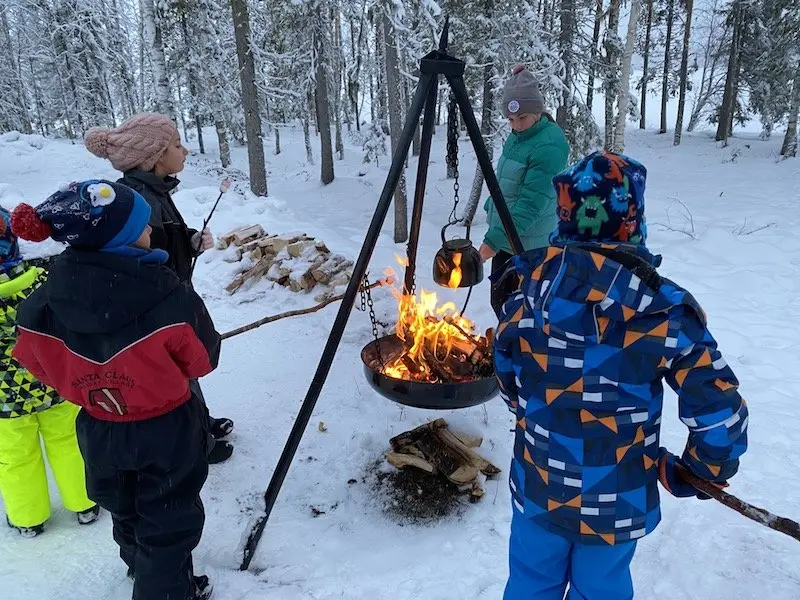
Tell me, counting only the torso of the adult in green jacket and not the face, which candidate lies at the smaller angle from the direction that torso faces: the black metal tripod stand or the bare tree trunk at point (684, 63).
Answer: the black metal tripod stand

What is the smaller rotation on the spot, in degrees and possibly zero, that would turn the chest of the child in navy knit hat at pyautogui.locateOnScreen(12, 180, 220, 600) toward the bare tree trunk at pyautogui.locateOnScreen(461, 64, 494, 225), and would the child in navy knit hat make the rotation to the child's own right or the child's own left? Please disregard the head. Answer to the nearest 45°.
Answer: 0° — they already face it

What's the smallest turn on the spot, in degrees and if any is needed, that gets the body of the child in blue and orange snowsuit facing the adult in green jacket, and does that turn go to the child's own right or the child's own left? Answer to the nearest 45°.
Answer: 0° — they already face them

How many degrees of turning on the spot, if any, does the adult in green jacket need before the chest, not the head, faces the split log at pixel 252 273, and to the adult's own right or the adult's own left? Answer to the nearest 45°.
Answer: approximately 90° to the adult's own right

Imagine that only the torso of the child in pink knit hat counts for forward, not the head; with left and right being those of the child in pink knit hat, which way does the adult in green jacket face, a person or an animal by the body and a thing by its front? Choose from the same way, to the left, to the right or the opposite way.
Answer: the opposite way

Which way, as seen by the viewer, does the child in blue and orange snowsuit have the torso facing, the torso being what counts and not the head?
away from the camera

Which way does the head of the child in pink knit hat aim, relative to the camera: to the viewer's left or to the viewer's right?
to the viewer's right

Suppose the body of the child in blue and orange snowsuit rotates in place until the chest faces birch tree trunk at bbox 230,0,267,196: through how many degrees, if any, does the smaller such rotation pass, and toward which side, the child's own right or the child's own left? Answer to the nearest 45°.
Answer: approximately 45° to the child's own left

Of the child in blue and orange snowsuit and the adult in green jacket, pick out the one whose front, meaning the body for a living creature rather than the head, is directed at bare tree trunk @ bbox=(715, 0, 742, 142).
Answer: the child in blue and orange snowsuit

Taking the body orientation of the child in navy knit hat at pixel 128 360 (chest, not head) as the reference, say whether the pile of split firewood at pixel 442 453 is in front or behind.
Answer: in front

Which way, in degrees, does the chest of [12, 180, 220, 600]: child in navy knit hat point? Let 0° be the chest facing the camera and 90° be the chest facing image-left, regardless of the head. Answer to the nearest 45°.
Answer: approximately 225°

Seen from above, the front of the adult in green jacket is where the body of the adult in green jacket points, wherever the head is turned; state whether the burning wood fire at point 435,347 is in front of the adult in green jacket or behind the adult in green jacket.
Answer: in front

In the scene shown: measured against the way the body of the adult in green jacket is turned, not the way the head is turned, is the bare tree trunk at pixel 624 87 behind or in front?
behind

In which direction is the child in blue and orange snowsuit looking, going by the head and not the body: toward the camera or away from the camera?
away from the camera
